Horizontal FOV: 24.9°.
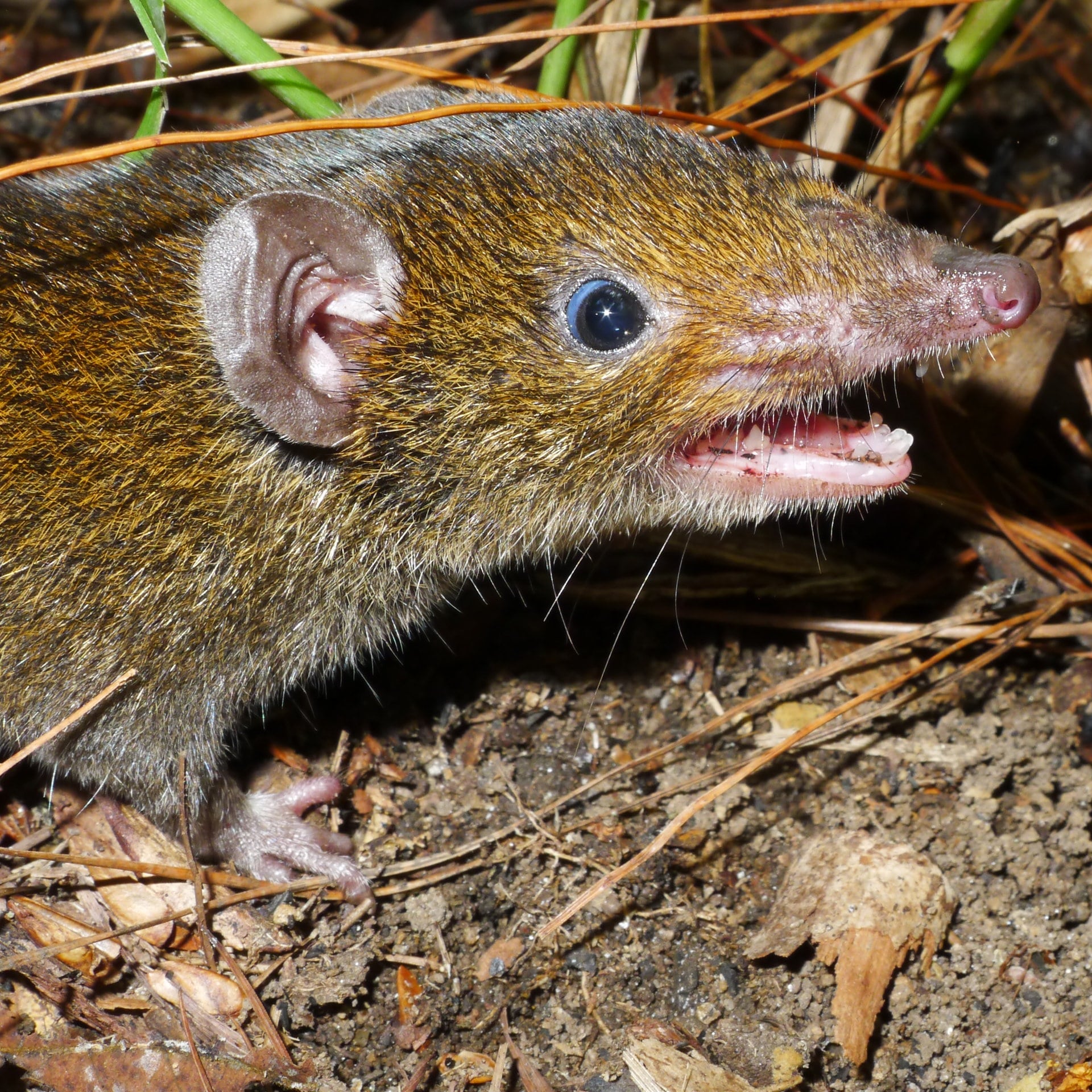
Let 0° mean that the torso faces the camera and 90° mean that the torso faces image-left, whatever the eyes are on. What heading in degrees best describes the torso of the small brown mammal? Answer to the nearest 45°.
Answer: approximately 270°

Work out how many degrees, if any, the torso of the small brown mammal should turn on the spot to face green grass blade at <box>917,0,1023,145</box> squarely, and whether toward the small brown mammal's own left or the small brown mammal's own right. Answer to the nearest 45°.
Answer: approximately 45° to the small brown mammal's own left
